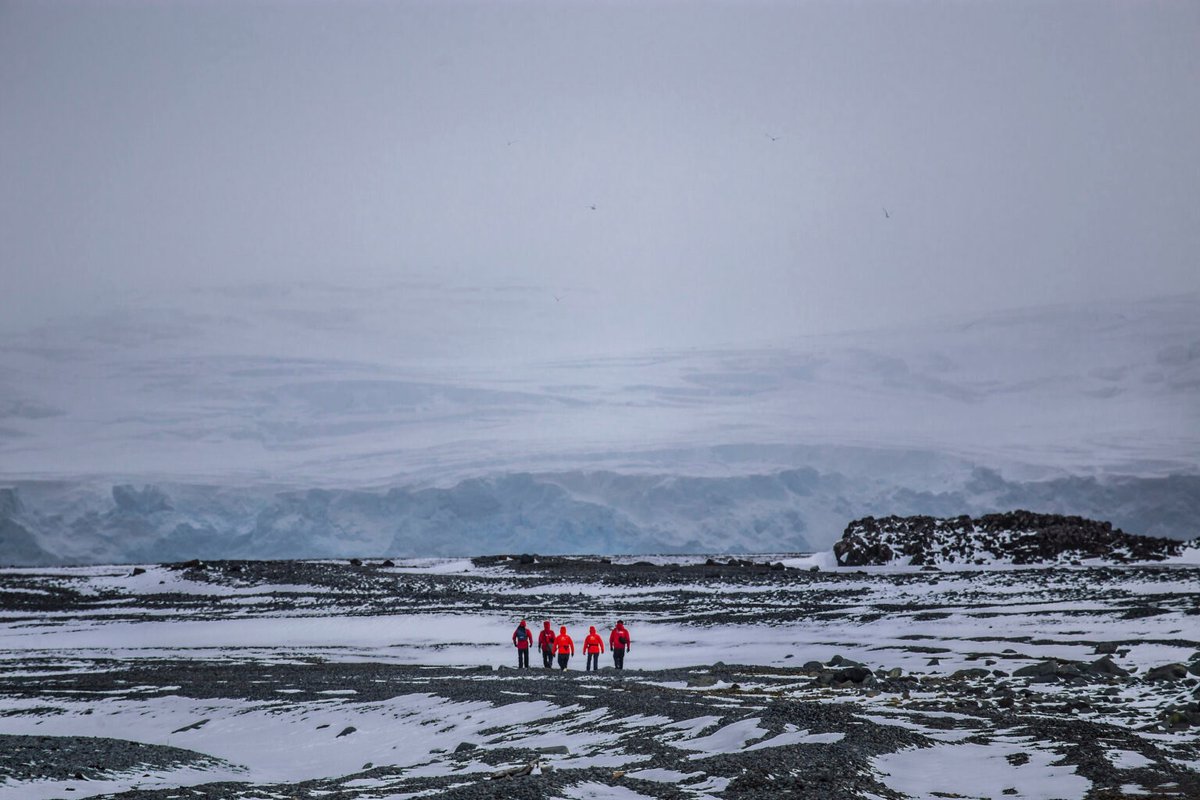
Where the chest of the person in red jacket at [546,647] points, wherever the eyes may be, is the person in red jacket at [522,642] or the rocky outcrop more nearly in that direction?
the rocky outcrop

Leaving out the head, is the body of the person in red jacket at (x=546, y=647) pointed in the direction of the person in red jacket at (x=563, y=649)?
no

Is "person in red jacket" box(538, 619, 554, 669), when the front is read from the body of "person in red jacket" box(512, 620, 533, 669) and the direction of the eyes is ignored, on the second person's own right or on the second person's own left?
on the second person's own right

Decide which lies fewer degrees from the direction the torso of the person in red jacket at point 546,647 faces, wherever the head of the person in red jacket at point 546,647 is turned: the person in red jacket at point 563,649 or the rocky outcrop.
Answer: the rocky outcrop

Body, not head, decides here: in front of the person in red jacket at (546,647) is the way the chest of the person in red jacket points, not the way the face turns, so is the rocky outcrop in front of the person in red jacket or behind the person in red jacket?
in front

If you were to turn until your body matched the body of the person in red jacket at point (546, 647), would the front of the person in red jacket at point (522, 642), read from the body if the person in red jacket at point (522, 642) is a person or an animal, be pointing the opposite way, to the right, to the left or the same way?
the same way

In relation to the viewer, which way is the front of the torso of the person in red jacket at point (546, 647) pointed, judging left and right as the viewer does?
facing away from the viewer

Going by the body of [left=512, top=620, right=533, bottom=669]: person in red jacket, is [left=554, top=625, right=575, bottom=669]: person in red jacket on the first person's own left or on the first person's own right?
on the first person's own right

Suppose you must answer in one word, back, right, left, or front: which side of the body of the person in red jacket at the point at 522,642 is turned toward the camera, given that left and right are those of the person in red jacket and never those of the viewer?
back

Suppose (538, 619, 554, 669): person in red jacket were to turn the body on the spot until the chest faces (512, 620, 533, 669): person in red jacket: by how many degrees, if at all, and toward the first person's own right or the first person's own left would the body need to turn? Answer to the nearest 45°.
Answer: approximately 135° to the first person's own left

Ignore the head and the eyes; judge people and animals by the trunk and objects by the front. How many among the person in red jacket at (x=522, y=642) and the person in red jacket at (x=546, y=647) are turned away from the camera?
2

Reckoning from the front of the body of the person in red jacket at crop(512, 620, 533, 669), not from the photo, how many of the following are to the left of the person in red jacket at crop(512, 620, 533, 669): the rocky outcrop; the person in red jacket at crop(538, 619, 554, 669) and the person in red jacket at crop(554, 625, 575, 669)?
0
